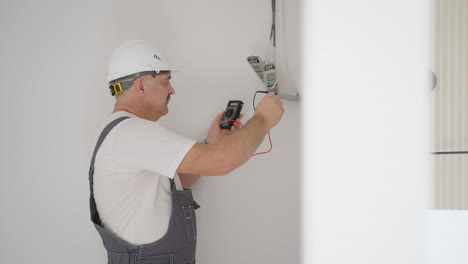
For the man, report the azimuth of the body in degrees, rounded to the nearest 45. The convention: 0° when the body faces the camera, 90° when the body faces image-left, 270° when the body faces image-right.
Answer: approximately 270°

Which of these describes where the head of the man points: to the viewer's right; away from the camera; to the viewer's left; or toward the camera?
to the viewer's right
